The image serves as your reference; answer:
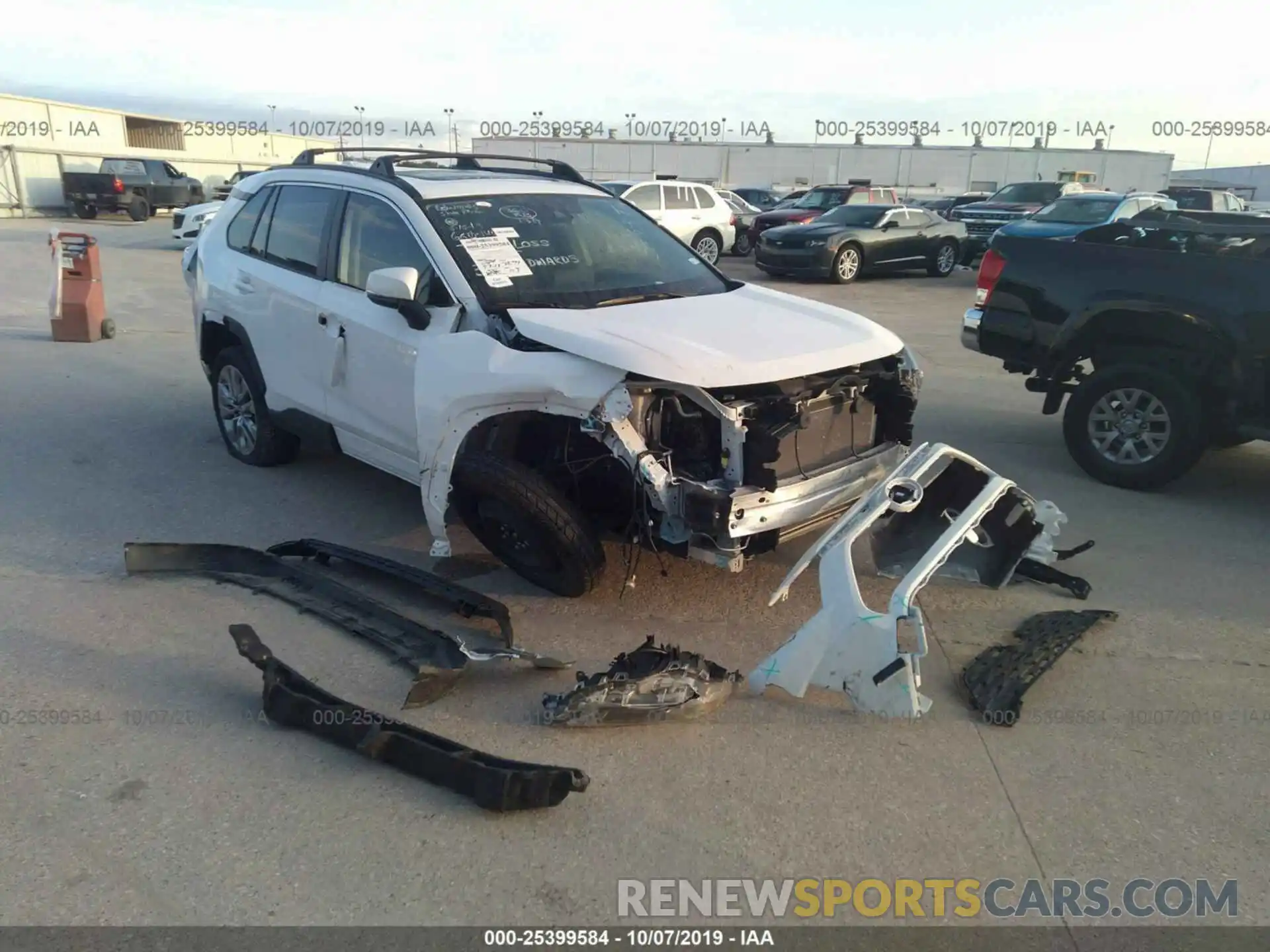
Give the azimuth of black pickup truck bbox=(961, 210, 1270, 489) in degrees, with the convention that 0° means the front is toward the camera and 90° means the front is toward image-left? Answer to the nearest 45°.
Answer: approximately 270°

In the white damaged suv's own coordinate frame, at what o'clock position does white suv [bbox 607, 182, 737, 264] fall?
The white suv is roughly at 8 o'clock from the white damaged suv.

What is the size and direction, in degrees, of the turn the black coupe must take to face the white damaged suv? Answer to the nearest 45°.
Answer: approximately 45° to its left

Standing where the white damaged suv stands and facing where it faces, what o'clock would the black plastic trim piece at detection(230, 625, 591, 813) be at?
The black plastic trim piece is roughly at 2 o'clock from the white damaged suv.

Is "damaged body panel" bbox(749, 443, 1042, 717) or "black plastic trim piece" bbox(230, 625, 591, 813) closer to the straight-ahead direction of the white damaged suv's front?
the damaged body panel

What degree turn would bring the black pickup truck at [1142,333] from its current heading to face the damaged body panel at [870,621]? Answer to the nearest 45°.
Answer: approximately 90° to its right

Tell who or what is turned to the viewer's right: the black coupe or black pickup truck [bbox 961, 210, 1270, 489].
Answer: the black pickup truck

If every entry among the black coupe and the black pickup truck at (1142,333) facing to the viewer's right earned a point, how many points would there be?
1

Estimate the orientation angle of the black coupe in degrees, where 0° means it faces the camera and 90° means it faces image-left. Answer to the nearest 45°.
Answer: approximately 45°

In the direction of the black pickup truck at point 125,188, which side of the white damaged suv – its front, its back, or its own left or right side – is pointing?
back

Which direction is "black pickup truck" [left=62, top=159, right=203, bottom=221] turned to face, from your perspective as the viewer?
facing away from the viewer and to the right of the viewer

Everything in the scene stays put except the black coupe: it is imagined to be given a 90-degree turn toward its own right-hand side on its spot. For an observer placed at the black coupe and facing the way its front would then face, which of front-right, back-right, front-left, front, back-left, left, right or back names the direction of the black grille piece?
back-left

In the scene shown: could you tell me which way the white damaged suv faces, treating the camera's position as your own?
facing the viewer and to the right of the viewer

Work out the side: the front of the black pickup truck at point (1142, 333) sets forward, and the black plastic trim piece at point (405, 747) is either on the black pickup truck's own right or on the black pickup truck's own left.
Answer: on the black pickup truck's own right
